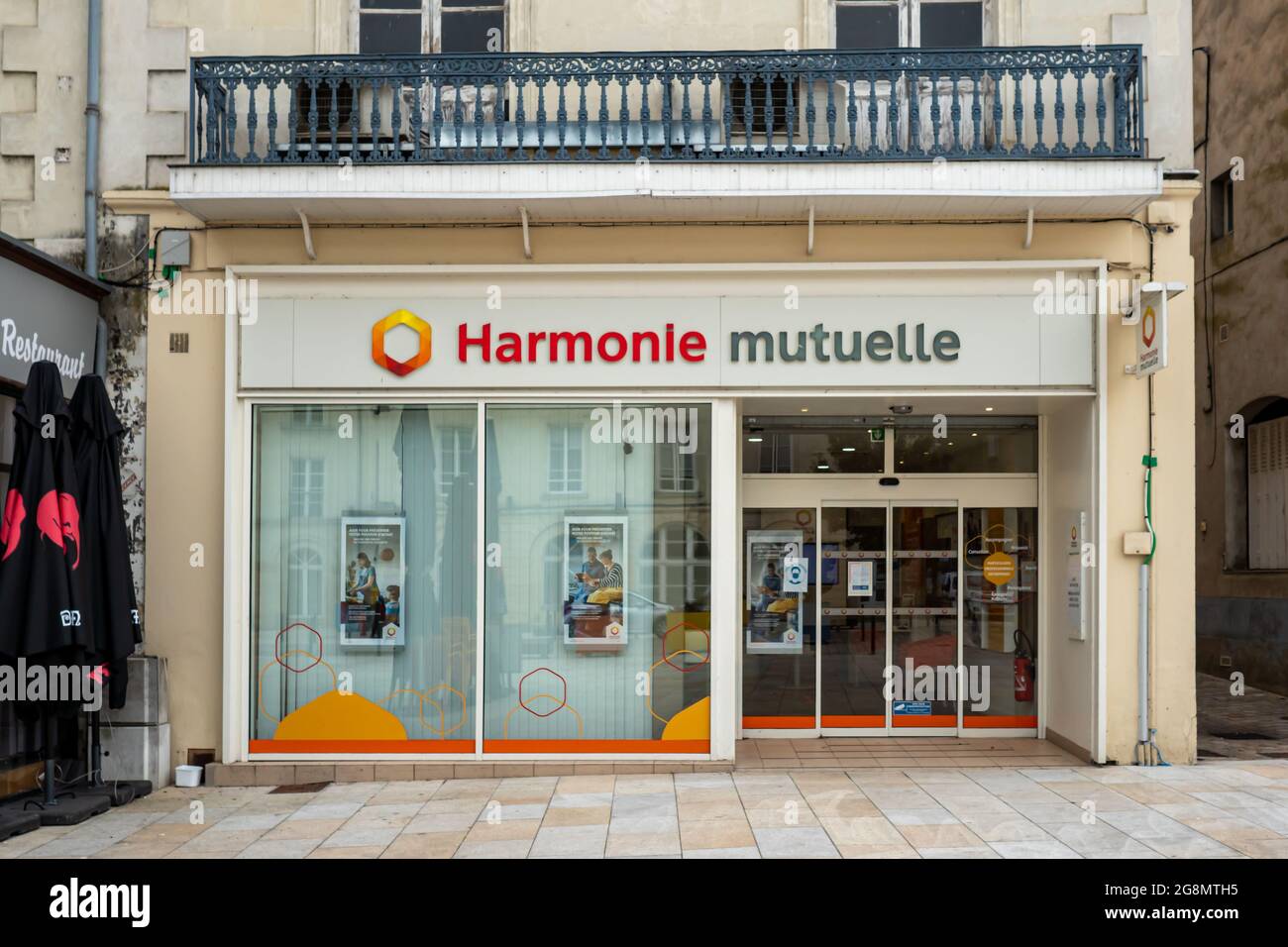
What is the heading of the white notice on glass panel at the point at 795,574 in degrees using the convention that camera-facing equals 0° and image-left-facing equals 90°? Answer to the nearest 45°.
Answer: approximately 0°

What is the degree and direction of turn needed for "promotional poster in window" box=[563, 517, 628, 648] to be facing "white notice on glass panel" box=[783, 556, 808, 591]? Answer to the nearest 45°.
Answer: approximately 135° to its left

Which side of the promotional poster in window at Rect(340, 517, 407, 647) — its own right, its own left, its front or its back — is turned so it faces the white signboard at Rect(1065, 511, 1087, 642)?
left

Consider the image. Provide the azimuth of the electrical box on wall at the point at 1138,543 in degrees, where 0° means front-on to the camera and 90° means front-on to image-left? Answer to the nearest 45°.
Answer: approximately 0°

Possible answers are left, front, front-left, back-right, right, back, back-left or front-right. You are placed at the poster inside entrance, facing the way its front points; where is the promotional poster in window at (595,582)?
front-right

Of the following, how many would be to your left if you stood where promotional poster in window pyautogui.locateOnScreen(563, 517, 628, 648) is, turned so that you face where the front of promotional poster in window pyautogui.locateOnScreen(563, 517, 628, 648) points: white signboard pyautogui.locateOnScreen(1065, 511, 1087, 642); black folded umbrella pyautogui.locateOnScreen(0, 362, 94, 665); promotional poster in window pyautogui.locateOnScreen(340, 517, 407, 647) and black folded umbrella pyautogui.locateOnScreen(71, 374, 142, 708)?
1

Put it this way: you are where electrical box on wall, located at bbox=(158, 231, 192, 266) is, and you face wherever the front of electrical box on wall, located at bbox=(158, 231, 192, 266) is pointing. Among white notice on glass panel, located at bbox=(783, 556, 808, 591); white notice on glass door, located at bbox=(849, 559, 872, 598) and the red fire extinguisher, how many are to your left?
3
